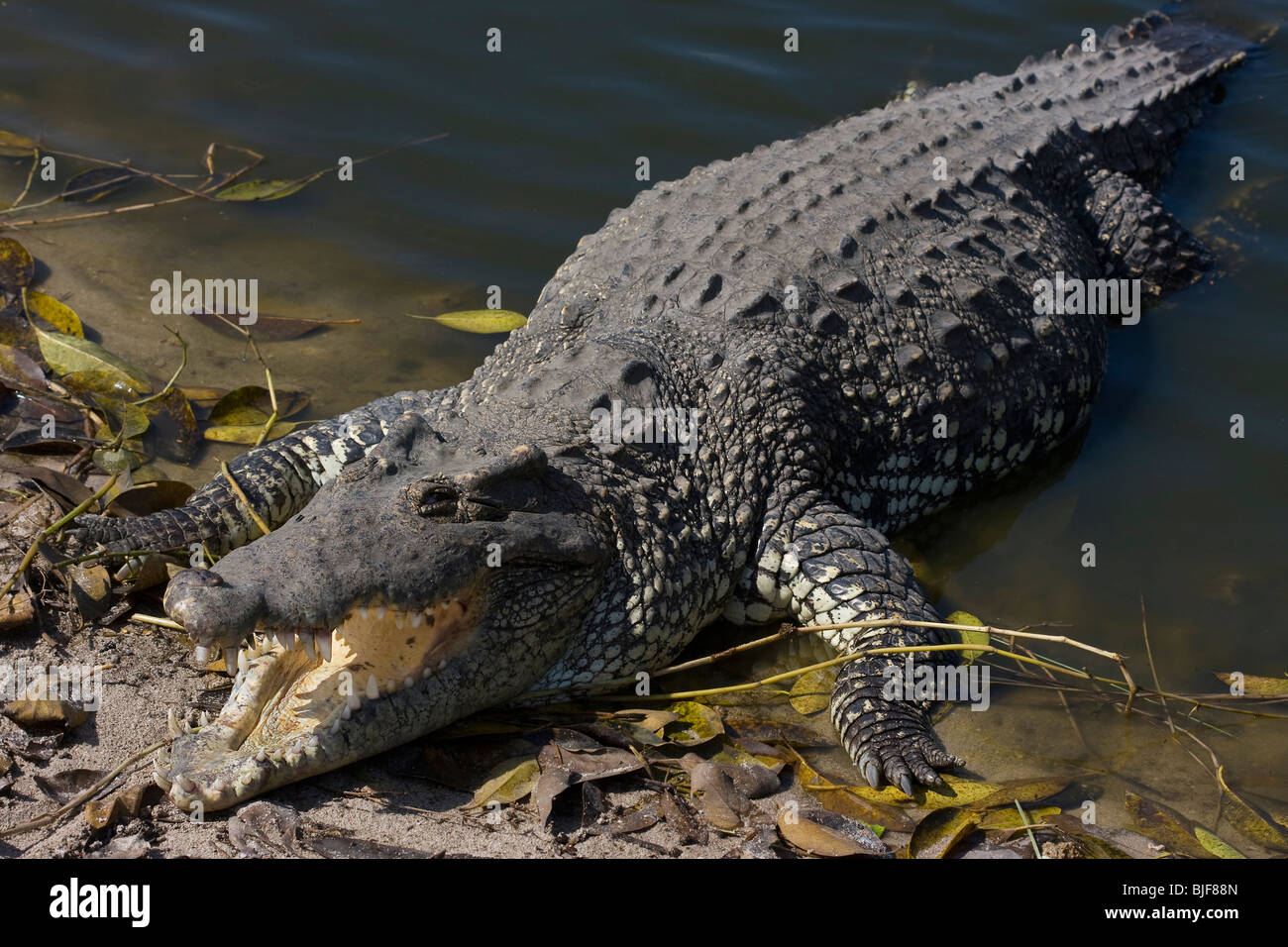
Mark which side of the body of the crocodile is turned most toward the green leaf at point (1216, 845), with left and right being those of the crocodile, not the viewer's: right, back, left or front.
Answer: left

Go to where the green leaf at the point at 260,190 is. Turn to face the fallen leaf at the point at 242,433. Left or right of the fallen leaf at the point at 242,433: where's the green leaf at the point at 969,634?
left

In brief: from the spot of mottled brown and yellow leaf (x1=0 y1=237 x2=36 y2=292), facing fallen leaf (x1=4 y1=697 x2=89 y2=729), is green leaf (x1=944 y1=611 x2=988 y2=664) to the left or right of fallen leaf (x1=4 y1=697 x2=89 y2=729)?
left

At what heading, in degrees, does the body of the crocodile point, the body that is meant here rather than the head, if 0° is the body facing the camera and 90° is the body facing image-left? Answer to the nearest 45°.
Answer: approximately 45°

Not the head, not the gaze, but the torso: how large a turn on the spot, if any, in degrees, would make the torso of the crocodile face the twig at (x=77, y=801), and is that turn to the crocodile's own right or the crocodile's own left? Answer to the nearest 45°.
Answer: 0° — it already faces it

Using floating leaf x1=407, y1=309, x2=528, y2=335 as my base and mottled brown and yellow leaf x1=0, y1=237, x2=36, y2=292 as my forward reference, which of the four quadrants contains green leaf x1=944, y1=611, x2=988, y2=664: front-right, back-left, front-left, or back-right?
back-left

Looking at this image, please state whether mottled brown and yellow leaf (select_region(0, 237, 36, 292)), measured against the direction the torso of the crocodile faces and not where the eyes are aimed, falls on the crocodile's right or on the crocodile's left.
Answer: on the crocodile's right

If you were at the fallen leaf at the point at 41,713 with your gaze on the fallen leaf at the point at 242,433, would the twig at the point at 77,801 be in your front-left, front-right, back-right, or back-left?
back-right

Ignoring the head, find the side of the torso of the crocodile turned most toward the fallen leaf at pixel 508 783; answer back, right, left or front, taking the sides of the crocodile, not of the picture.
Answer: front

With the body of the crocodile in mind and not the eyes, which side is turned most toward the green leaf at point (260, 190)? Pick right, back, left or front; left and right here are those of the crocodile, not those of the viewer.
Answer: right

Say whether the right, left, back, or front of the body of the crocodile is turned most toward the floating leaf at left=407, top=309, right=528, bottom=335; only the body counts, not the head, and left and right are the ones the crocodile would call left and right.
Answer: right
